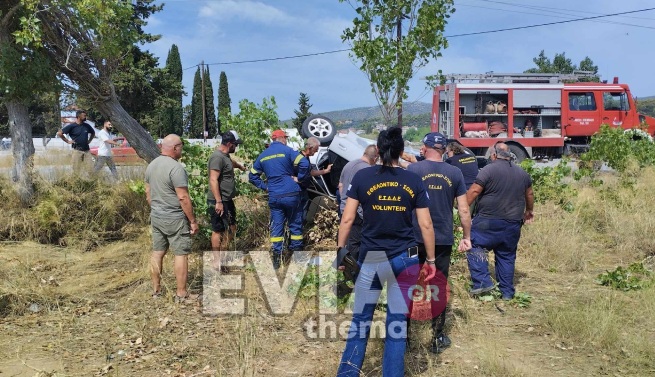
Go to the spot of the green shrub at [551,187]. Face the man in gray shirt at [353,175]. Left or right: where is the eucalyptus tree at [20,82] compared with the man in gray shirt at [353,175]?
right

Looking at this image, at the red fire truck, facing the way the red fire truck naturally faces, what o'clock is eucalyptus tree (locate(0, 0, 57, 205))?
The eucalyptus tree is roughly at 4 o'clock from the red fire truck.

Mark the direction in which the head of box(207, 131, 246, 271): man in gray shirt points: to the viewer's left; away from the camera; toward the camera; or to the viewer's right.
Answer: to the viewer's right

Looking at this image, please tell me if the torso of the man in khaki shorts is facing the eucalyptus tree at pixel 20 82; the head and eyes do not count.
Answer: no

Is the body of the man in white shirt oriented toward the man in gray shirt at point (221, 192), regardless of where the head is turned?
no

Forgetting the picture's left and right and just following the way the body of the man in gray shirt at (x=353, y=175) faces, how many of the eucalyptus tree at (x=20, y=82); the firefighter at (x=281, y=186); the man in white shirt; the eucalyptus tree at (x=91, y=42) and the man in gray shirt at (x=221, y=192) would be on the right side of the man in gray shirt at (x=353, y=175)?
0

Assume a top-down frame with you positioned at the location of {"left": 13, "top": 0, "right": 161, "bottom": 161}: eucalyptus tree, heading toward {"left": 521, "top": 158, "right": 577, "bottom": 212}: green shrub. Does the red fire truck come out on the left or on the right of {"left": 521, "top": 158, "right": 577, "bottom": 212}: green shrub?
left

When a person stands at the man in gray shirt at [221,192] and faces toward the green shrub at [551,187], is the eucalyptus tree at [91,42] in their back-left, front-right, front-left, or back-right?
back-left

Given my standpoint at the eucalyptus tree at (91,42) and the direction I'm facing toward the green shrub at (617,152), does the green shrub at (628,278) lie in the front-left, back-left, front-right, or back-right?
front-right

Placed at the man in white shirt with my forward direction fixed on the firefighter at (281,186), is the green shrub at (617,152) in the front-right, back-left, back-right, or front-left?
front-left

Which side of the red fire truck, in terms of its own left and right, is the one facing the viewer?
right

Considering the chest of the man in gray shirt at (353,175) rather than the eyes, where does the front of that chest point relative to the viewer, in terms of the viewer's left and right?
facing away from the viewer and to the right of the viewer
